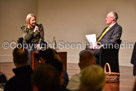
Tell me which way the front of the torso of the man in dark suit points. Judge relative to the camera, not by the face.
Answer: to the viewer's left
